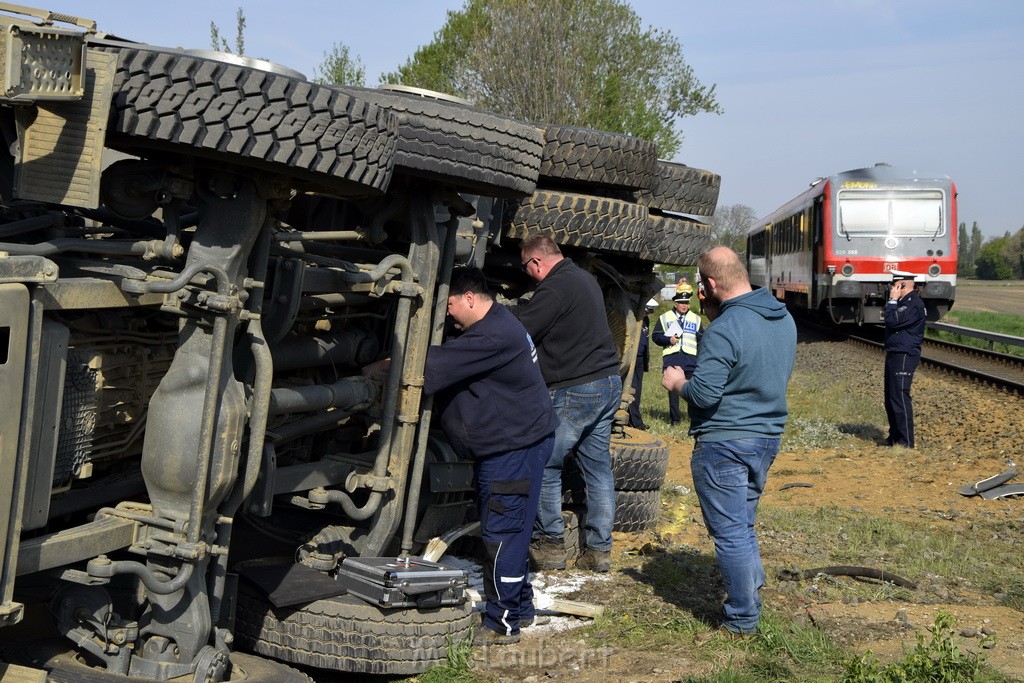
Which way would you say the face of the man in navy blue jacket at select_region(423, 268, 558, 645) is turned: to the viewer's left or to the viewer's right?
to the viewer's left

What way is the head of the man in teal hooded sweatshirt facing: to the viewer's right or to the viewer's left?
to the viewer's left

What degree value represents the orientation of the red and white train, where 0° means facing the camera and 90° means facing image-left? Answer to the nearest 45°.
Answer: approximately 0°

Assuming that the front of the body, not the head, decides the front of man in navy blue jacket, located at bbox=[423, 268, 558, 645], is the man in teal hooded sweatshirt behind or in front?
behind

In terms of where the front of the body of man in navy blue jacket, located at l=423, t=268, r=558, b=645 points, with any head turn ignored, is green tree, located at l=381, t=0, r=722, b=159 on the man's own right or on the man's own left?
on the man's own right

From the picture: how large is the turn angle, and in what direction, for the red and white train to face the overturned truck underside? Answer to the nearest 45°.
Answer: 0° — it already faces it

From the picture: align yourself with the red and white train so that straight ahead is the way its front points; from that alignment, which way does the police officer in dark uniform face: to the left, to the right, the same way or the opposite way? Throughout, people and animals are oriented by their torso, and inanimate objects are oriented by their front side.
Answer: to the right

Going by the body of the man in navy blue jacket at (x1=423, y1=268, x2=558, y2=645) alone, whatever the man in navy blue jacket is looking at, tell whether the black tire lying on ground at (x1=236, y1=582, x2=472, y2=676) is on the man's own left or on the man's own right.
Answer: on the man's own left

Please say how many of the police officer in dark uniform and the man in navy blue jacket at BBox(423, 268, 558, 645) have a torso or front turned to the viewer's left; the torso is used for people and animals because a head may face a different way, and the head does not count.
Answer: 2

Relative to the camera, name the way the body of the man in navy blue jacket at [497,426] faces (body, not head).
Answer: to the viewer's left

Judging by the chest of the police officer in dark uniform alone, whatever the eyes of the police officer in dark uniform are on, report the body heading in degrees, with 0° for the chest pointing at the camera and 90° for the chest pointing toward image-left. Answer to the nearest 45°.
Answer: approximately 90°
